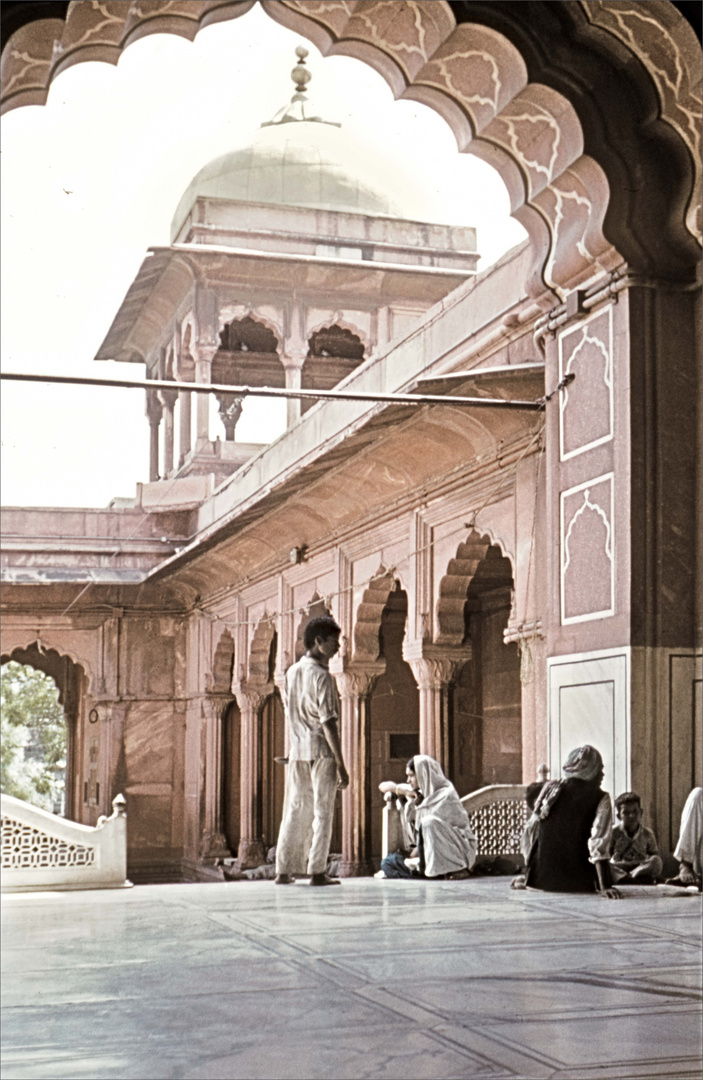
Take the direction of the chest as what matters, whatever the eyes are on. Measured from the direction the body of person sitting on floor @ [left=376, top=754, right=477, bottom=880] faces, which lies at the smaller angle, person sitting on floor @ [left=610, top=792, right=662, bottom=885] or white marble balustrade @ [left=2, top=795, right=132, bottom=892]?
the white marble balustrade

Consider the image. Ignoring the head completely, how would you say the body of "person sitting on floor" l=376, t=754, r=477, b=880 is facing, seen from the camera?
to the viewer's left

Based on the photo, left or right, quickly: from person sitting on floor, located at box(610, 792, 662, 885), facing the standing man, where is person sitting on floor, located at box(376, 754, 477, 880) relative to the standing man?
right

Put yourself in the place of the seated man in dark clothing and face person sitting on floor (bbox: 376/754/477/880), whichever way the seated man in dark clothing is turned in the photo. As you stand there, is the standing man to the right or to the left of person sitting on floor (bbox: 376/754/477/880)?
left

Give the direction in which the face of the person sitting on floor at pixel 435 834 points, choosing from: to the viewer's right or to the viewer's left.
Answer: to the viewer's left

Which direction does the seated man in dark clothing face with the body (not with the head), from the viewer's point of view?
away from the camera

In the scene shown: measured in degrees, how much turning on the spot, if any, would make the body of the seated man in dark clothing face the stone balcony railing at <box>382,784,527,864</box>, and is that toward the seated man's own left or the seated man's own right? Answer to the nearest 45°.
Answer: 0° — they already face it

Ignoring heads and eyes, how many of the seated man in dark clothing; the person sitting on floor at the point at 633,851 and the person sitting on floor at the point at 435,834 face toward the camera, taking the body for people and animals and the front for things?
1

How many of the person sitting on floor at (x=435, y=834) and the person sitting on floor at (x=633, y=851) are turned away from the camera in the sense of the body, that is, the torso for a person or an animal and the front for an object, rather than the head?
0
